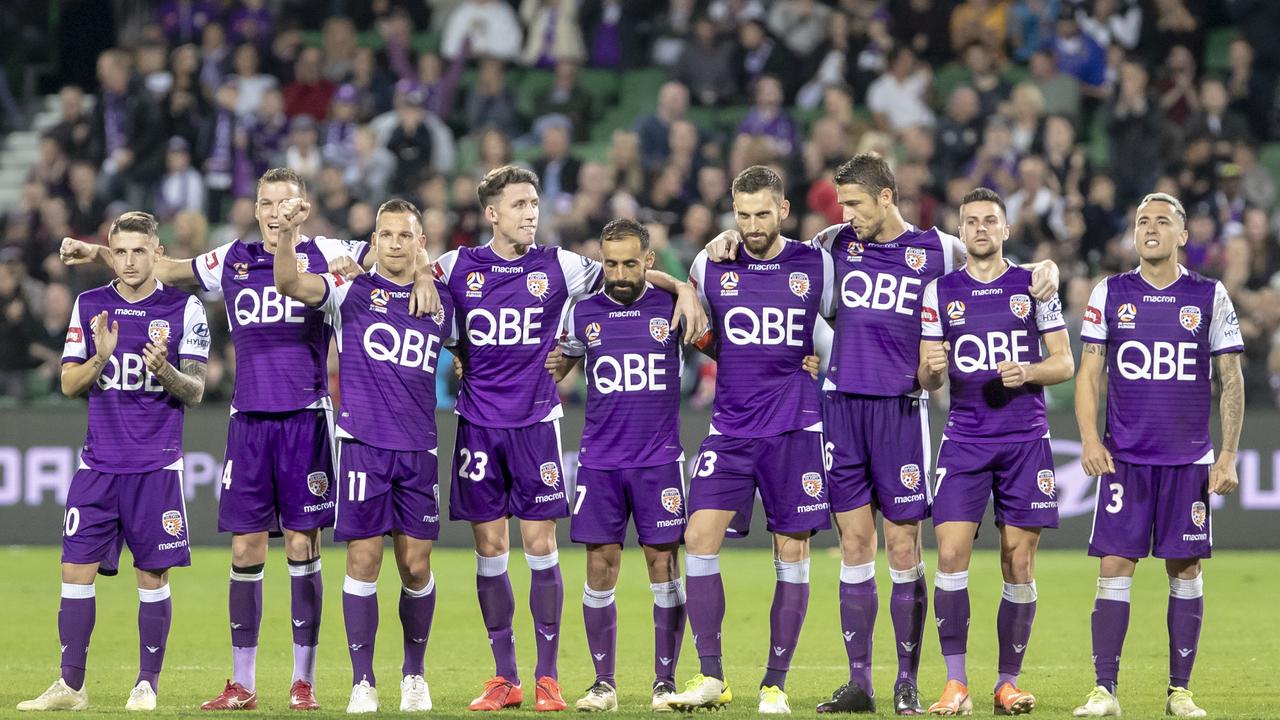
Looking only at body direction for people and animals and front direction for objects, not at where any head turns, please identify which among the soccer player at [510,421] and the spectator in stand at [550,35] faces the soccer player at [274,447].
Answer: the spectator in stand

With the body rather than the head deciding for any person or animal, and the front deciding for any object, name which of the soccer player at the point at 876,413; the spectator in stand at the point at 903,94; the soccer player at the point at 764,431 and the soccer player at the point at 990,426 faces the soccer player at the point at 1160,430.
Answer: the spectator in stand

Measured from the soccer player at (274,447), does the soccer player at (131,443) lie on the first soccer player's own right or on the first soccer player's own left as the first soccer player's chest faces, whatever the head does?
on the first soccer player's own right

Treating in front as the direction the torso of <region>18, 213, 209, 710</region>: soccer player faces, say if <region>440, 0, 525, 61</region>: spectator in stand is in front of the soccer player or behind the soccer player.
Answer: behind

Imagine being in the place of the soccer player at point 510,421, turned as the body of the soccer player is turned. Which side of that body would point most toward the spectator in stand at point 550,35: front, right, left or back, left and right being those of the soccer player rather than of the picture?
back

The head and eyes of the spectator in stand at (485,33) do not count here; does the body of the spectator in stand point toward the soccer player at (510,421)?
yes

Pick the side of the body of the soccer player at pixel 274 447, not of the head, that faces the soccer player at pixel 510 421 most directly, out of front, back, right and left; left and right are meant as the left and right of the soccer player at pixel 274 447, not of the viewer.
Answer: left

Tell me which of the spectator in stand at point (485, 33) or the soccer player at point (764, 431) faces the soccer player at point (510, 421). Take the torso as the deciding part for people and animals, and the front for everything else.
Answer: the spectator in stand

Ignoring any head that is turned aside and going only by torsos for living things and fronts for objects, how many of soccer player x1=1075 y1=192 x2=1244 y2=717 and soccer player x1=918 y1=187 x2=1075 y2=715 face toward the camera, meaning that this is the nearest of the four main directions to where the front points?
2
